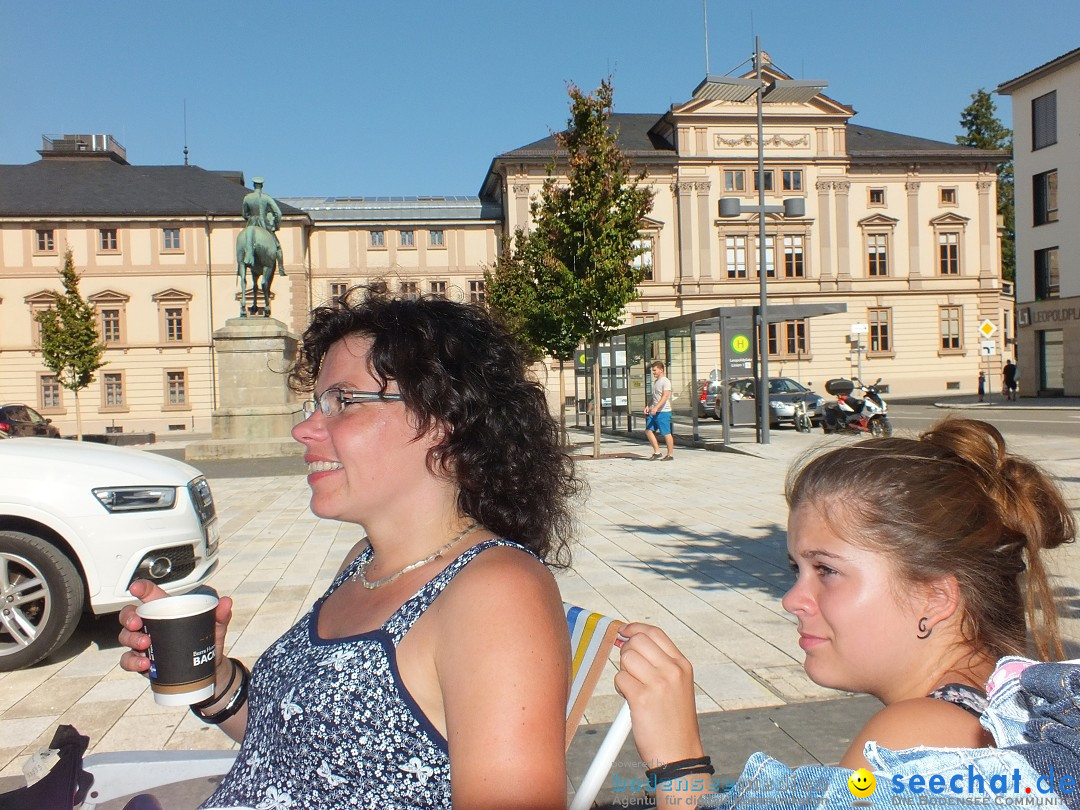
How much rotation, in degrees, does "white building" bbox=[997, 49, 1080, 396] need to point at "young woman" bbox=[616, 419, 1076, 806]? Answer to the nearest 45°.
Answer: approximately 45° to its left

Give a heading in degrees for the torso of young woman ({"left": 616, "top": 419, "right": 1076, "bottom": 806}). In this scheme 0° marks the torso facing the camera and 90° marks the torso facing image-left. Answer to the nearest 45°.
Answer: approximately 90°

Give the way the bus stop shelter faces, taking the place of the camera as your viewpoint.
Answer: facing away from the viewer and to the right of the viewer

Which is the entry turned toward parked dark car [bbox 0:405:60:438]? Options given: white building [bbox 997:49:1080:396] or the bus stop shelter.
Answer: the white building
